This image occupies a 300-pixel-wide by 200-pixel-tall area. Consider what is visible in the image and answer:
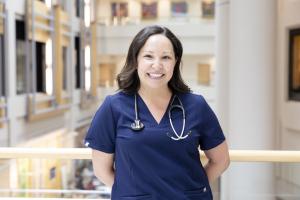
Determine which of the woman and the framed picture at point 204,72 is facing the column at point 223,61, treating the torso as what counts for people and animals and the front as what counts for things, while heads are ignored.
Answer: the framed picture

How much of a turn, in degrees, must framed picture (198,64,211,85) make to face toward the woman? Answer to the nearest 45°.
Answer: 0° — it already faces them

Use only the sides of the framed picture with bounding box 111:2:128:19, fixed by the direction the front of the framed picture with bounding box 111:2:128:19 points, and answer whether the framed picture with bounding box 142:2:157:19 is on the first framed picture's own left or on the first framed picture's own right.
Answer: on the first framed picture's own left

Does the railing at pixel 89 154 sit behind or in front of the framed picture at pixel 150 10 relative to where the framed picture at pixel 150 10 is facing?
in front

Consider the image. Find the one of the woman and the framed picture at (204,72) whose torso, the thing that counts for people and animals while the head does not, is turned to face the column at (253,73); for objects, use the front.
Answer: the framed picture

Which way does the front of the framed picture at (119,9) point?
toward the camera

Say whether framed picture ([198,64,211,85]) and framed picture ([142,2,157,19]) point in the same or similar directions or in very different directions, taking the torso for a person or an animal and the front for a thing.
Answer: same or similar directions

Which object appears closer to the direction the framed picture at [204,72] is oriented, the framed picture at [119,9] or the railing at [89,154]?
the railing

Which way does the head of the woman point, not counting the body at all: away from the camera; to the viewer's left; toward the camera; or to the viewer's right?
toward the camera

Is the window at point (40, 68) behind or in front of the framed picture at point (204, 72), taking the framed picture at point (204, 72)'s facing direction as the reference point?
in front

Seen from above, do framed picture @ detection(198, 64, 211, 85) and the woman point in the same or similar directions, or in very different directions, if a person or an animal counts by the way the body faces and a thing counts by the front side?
same or similar directions

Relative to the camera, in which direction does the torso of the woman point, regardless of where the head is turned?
toward the camera

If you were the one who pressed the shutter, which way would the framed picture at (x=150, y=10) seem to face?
facing the viewer

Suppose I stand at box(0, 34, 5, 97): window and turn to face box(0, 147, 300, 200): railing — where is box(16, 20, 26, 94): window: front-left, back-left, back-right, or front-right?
back-left

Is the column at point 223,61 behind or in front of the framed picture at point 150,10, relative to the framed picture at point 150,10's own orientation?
in front

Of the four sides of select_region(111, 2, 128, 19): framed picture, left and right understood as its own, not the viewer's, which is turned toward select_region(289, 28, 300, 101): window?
front
